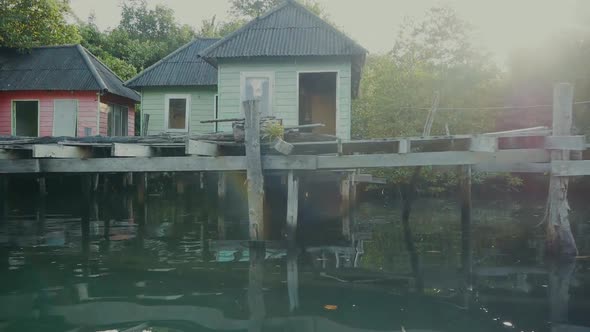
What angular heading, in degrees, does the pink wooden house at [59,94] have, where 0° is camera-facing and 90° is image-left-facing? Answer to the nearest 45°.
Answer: approximately 0°

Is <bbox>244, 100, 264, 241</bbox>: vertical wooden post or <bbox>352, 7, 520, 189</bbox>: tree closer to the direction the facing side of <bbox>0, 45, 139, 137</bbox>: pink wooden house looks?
the vertical wooden post

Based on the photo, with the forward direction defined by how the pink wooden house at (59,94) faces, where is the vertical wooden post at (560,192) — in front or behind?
in front

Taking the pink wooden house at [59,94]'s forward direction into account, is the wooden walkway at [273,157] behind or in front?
in front

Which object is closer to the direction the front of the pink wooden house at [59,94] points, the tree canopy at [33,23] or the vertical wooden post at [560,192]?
the vertical wooden post

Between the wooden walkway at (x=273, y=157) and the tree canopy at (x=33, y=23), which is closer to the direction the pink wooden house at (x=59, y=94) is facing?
the wooden walkway

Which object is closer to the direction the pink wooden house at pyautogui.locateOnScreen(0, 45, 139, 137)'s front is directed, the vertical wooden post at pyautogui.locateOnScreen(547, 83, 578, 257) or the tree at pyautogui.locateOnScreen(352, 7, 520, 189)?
the vertical wooden post

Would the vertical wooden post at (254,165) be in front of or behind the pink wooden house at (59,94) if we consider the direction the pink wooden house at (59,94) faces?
in front

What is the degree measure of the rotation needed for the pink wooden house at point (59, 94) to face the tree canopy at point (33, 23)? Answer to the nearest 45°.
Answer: approximately 180°

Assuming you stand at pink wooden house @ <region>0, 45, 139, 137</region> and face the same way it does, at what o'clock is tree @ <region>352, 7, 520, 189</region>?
The tree is roughly at 9 o'clock from the pink wooden house.
